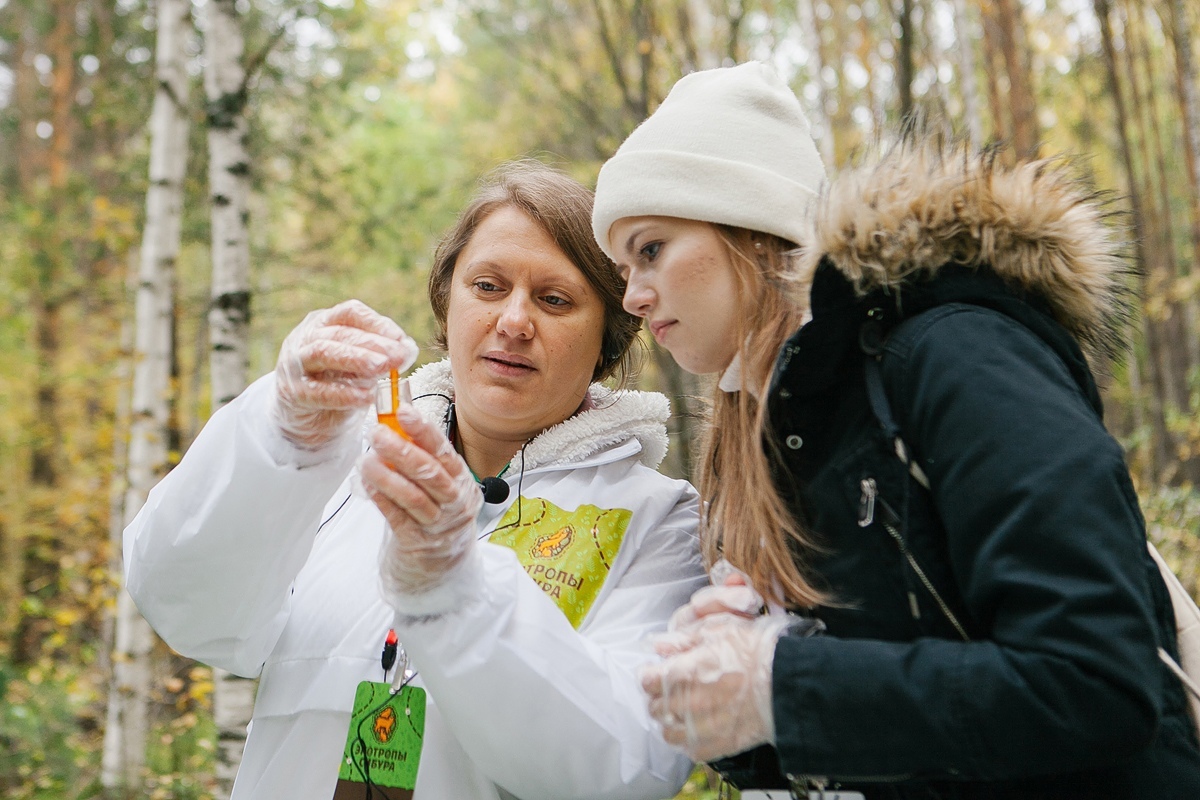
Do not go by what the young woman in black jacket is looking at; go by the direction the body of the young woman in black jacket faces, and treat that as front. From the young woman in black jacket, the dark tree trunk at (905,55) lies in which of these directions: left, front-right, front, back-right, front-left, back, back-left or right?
right

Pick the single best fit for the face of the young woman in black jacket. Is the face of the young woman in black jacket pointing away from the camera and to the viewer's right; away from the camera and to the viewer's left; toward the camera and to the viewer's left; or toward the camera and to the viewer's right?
toward the camera and to the viewer's left

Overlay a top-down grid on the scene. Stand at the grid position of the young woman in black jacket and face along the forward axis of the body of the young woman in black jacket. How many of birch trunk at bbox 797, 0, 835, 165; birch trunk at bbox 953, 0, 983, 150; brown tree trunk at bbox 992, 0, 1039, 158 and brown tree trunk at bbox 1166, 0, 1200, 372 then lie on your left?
0

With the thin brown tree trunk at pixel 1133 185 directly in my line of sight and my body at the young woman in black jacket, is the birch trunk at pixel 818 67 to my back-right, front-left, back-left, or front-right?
front-left

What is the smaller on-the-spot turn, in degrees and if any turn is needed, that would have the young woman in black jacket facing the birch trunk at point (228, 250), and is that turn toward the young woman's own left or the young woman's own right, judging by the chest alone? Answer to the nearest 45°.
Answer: approximately 45° to the young woman's own right

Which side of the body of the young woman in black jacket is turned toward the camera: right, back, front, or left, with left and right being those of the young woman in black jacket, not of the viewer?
left

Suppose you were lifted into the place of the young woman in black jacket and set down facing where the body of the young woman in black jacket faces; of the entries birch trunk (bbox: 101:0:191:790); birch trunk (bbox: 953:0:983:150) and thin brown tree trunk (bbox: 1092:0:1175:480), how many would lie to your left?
0

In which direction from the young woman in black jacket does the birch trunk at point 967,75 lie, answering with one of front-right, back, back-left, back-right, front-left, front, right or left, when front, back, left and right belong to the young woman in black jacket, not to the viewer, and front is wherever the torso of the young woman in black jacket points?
right

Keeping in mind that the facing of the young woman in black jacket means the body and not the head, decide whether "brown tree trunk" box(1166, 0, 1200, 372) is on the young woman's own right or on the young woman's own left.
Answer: on the young woman's own right

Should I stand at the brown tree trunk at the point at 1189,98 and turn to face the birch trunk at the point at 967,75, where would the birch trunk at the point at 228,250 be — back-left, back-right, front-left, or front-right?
front-left

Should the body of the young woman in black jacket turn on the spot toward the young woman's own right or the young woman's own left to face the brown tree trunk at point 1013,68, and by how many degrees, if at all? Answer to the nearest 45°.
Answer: approximately 90° to the young woman's own right

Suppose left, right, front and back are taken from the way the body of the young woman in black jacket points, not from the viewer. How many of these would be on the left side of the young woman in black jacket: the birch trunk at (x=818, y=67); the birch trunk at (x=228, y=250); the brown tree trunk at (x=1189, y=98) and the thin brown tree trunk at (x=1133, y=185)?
0

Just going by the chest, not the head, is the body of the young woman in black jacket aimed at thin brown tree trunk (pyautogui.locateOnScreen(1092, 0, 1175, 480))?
no
